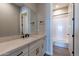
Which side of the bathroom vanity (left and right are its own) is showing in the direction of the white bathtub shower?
left

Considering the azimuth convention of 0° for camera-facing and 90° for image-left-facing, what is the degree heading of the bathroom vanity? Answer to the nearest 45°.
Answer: approximately 315°

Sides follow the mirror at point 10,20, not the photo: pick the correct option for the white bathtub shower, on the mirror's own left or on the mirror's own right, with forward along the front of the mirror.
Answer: on the mirror's own left

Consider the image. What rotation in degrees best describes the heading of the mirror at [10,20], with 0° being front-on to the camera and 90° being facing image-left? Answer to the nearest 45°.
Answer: approximately 315°
